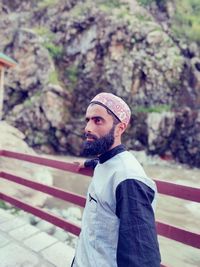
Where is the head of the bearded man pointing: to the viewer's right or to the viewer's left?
to the viewer's left

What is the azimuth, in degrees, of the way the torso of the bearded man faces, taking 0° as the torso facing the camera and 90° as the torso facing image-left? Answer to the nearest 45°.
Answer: approximately 45°
